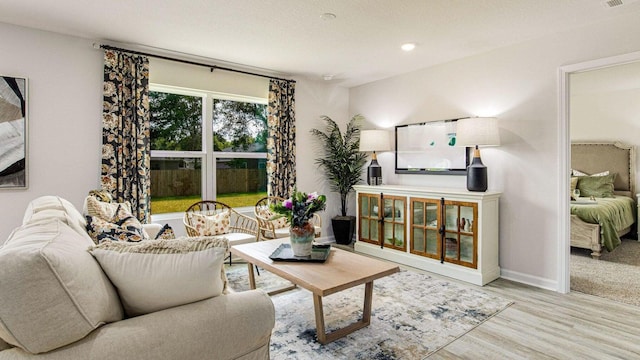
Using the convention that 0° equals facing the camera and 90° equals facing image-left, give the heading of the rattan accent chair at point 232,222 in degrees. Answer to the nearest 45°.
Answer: approximately 315°

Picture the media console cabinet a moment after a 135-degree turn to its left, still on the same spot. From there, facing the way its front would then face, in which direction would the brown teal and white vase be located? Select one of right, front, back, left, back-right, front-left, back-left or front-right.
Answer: back-right

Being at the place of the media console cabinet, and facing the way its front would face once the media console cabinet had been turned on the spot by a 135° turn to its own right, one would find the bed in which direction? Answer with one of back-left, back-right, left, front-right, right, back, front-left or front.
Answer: front-right

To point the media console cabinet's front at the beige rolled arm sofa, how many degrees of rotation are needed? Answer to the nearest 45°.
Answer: approximately 45° to its left

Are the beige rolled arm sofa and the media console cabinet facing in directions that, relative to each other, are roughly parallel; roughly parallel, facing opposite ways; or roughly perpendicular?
roughly parallel, facing opposite ways

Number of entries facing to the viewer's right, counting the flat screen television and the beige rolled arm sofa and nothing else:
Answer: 1

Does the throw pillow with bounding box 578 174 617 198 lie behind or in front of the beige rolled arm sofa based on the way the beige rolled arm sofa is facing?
in front

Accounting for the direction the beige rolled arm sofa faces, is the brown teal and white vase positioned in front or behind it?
in front

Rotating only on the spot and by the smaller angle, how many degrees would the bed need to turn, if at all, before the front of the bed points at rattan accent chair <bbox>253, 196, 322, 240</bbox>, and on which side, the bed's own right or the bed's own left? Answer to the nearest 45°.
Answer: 0° — it already faces it

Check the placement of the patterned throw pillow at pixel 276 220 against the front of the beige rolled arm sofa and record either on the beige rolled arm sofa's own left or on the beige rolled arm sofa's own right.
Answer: on the beige rolled arm sofa's own left

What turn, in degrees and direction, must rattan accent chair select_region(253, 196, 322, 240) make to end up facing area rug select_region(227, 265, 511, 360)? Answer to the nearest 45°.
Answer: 0° — it already faces it

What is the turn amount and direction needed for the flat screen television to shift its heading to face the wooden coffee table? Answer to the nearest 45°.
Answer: approximately 45° to its left

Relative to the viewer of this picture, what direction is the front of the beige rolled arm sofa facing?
facing to the right of the viewer

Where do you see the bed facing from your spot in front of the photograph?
facing the viewer and to the left of the viewer
